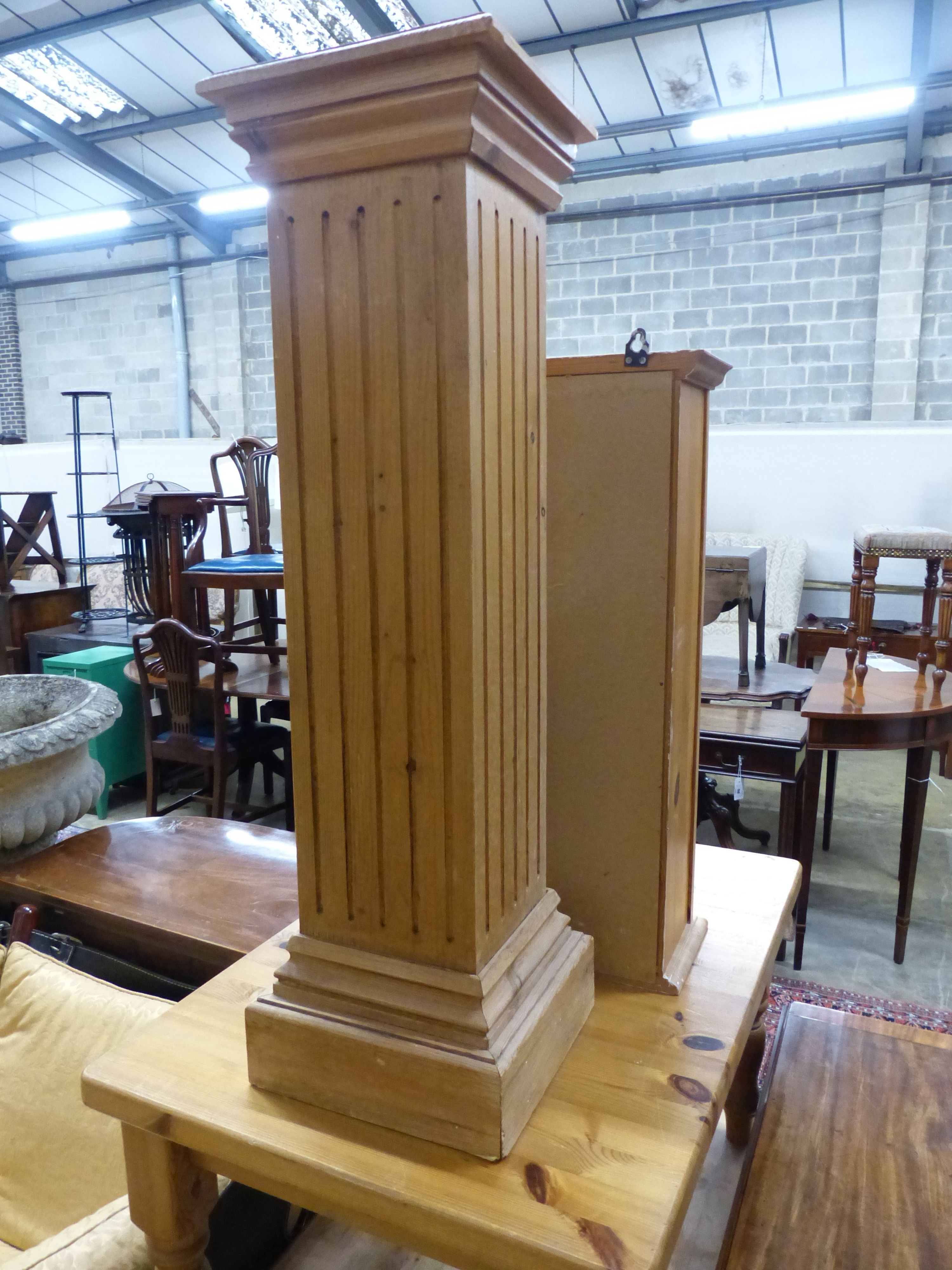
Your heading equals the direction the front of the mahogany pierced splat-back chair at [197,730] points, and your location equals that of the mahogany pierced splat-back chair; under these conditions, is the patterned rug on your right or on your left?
on your right

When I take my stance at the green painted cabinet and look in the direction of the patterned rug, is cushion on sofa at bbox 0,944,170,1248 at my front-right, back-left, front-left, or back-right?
front-right

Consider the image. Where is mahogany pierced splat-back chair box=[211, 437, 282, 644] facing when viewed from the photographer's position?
facing the viewer and to the left of the viewer

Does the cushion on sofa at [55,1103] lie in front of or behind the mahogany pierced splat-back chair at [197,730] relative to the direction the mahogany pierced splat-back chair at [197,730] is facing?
behind

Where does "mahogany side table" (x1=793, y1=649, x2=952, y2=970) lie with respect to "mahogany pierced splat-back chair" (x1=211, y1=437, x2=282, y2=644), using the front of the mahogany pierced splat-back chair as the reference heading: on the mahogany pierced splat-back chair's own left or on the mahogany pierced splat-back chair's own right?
on the mahogany pierced splat-back chair's own left

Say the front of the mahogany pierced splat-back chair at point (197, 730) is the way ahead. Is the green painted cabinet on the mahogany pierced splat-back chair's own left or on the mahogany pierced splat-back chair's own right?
on the mahogany pierced splat-back chair's own left

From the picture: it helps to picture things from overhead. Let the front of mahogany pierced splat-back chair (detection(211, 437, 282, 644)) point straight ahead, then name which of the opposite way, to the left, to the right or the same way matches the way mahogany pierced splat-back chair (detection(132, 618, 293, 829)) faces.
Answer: the opposite way

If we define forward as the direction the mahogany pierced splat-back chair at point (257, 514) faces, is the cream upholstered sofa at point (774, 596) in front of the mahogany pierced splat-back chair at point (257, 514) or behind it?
behind

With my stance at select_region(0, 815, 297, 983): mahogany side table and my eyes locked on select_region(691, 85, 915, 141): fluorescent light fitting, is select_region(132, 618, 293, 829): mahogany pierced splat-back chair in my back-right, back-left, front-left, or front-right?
front-left

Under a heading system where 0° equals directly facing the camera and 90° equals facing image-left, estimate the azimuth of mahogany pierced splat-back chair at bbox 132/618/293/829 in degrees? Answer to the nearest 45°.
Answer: approximately 225°

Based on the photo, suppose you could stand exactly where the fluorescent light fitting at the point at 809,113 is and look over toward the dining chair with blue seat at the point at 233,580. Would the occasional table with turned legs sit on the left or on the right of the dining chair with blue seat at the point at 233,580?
left

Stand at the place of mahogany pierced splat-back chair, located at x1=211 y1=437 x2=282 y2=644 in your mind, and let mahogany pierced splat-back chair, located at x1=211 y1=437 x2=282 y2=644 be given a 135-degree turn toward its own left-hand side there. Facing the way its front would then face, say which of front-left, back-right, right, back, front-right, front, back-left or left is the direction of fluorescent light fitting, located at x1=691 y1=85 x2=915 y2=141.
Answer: front

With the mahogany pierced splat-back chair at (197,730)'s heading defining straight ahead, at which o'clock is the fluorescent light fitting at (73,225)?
The fluorescent light fitting is roughly at 10 o'clock from the mahogany pierced splat-back chair.

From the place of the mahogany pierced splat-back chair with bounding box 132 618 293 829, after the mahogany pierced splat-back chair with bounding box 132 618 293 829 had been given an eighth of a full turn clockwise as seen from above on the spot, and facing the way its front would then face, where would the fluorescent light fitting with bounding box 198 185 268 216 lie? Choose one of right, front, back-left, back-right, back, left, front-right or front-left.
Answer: left

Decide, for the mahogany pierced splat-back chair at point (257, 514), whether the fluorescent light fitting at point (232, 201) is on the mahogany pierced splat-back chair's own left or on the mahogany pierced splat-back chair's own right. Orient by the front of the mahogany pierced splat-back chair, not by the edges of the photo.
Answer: on the mahogany pierced splat-back chair's own right

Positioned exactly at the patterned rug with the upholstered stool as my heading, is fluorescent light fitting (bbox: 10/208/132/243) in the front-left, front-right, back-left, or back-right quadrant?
front-left
